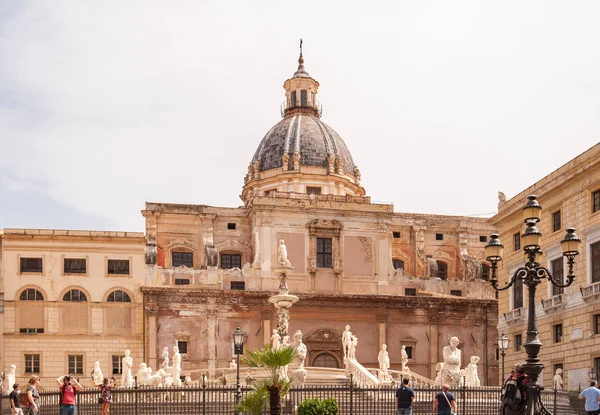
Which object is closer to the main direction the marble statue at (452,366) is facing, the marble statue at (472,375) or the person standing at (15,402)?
the person standing

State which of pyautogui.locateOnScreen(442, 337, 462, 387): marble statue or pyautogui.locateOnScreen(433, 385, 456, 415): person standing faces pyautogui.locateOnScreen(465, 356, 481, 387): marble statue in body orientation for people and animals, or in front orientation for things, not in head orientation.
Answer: the person standing

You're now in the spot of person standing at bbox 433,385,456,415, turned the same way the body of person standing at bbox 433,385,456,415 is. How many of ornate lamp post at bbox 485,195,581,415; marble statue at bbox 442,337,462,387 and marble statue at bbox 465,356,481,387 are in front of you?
2

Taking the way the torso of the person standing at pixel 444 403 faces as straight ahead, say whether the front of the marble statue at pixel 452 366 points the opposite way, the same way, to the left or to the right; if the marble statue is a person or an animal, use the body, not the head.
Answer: the opposite way

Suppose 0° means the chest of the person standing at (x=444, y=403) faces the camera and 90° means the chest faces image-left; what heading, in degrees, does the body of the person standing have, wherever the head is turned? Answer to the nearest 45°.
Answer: approximately 180°

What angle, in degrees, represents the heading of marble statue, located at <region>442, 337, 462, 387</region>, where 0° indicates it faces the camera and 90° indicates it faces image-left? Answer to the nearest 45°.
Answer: approximately 0°

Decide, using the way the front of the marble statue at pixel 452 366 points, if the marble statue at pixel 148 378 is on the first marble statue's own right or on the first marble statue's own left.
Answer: on the first marble statue's own right

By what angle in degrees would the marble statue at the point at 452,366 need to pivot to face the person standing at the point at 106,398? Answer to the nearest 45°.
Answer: approximately 45° to its right
